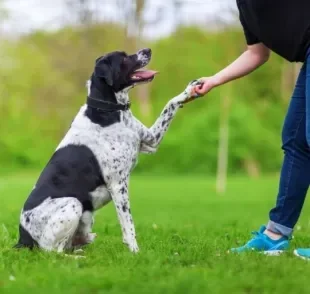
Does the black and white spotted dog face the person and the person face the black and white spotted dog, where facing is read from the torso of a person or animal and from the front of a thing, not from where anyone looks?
yes

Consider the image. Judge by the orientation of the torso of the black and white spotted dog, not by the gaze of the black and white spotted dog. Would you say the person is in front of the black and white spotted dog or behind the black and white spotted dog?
in front

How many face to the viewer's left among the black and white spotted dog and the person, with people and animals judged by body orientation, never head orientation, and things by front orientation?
1

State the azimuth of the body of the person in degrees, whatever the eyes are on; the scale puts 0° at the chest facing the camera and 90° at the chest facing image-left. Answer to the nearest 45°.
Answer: approximately 90°

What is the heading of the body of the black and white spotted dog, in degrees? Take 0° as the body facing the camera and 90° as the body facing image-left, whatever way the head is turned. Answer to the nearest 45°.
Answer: approximately 270°

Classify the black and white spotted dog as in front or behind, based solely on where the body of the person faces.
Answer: in front

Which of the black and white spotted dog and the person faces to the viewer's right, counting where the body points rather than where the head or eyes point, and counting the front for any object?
the black and white spotted dog

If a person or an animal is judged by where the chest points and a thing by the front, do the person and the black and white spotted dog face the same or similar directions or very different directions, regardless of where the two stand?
very different directions
